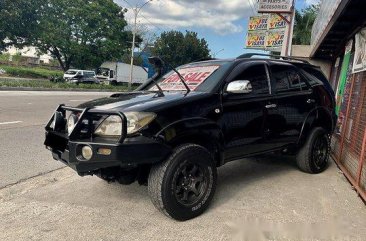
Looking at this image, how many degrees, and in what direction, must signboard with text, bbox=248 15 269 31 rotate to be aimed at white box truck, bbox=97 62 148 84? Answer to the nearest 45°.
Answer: approximately 135° to its right

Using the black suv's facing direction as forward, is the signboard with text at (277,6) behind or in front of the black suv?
behind

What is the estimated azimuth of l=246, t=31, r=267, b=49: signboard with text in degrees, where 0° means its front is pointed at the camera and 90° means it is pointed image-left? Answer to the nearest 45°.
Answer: approximately 0°

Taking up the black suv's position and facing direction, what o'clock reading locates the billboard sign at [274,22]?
The billboard sign is roughly at 5 o'clock from the black suv.

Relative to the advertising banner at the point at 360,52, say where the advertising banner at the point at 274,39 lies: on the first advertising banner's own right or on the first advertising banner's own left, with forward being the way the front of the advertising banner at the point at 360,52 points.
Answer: on the first advertising banner's own right

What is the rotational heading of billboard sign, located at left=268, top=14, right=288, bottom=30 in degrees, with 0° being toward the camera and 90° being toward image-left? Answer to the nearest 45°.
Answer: approximately 0°
